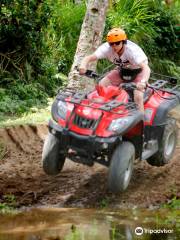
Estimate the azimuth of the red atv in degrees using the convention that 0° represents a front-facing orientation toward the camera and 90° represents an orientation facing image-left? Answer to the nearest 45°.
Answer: approximately 45°

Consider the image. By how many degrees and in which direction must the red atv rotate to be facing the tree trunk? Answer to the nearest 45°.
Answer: approximately 135° to its right

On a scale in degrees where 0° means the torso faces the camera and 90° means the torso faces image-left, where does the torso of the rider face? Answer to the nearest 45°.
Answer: approximately 45°

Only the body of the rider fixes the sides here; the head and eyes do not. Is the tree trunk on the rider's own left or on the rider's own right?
on the rider's own right
